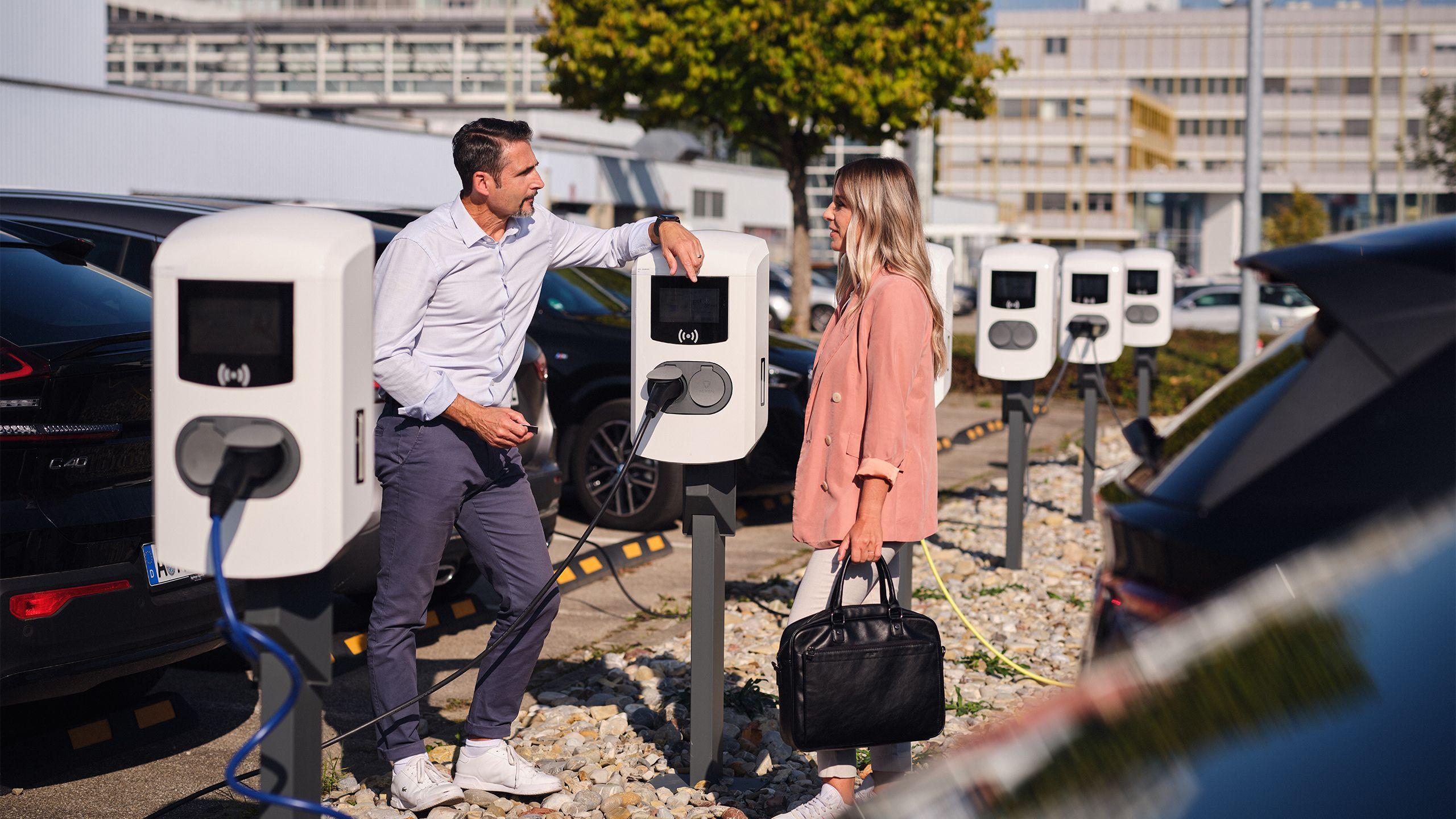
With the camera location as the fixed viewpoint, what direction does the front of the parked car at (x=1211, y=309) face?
facing to the left of the viewer

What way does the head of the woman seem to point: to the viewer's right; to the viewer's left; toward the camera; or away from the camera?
to the viewer's left

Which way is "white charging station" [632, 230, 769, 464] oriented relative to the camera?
toward the camera

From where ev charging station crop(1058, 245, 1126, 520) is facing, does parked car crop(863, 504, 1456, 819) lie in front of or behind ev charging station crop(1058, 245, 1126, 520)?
in front

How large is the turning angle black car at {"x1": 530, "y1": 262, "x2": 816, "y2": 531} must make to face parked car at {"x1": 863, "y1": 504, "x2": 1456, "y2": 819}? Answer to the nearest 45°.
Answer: approximately 45° to its right

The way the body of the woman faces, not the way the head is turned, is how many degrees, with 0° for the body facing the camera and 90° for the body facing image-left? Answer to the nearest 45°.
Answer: approximately 90°

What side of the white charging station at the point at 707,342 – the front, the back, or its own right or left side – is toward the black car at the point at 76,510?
right

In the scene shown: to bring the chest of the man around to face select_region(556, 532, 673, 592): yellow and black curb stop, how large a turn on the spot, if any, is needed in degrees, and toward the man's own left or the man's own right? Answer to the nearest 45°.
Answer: approximately 135° to the man's own left

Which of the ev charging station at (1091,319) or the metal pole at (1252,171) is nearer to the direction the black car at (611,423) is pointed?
the ev charging station

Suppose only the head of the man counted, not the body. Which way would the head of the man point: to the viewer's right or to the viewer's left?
to the viewer's right

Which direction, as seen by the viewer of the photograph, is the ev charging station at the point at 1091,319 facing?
facing the viewer

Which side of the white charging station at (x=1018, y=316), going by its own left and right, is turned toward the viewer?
front

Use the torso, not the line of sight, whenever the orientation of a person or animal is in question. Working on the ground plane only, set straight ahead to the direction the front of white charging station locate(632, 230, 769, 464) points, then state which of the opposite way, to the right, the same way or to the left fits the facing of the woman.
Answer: to the right

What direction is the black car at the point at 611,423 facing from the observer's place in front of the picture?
facing the viewer and to the right of the viewer

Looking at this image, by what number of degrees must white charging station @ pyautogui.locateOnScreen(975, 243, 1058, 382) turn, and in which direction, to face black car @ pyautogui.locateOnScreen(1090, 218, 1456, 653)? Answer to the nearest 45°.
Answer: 0° — it already faces it

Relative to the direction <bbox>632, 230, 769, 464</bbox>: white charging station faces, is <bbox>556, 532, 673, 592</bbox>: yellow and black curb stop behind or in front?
behind

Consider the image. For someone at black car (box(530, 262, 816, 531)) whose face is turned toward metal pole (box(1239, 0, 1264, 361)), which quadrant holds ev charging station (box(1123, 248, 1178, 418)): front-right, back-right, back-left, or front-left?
front-right

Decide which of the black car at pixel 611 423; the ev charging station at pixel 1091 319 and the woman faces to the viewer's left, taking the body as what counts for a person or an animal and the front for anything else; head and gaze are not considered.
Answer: the woman
